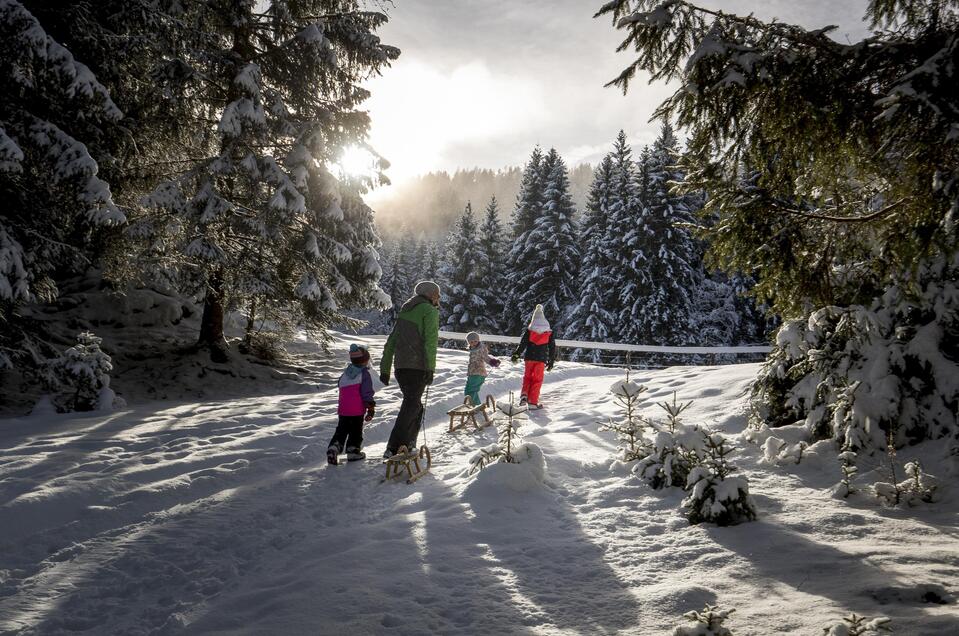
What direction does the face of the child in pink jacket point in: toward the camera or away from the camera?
away from the camera

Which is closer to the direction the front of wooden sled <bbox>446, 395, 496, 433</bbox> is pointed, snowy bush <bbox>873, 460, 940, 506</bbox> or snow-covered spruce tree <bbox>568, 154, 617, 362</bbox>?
the snow-covered spruce tree

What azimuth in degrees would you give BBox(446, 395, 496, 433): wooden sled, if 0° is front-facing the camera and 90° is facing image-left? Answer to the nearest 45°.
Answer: approximately 225°

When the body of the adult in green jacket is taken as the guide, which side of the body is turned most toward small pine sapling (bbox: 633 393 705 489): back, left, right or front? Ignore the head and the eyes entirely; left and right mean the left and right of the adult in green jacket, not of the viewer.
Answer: right

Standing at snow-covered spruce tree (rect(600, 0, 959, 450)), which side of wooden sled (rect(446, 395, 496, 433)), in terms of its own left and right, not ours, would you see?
right

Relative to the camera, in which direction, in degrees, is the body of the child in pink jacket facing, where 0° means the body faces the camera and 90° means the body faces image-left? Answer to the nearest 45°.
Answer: approximately 225°

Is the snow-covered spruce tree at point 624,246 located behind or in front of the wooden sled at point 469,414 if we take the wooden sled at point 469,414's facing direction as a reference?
in front

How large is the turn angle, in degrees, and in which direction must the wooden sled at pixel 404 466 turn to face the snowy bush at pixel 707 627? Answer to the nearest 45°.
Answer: approximately 135° to its right

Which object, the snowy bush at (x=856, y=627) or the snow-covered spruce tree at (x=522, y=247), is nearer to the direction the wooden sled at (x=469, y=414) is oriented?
the snow-covered spruce tree
